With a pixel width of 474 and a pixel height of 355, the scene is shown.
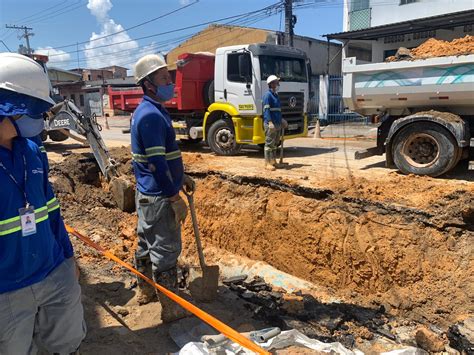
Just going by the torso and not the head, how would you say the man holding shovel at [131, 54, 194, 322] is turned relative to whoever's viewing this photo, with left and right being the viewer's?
facing to the right of the viewer

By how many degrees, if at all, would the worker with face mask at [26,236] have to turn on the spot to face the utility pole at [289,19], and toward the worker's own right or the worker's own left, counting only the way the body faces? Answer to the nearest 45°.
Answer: approximately 90° to the worker's own left

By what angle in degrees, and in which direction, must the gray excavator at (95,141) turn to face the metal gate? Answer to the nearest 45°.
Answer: approximately 90° to its left

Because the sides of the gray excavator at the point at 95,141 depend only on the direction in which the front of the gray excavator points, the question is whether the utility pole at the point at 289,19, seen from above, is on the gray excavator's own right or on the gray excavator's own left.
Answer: on the gray excavator's own left

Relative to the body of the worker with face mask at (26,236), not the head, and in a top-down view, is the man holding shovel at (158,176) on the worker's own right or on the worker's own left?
on the worker's own left

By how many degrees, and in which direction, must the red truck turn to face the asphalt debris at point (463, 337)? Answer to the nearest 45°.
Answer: approximately 45° to its right

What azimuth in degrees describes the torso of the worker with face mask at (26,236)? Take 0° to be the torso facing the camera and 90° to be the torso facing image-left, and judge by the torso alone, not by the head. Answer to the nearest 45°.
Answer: approximately 315°

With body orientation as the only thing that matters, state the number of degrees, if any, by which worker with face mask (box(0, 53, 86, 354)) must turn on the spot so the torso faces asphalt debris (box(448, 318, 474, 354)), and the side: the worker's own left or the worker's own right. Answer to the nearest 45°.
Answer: approximately 45° to the worker's own left
